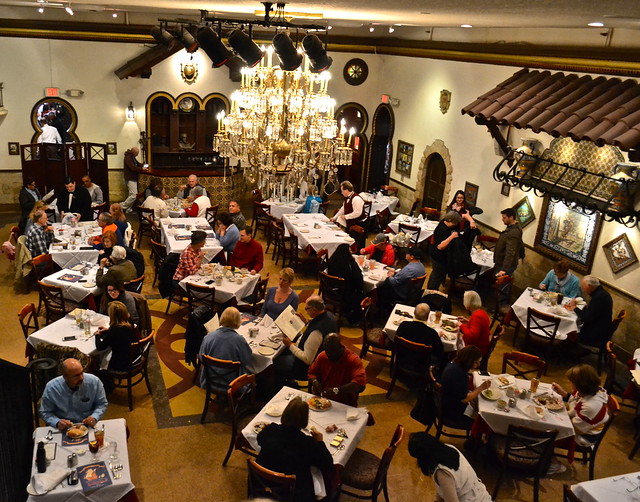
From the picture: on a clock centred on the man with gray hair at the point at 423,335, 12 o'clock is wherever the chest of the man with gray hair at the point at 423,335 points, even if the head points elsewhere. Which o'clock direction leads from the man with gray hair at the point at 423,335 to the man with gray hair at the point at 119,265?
the man with gray hair at the point at 119,265 is roughly at 9 o'clock from the man with gray hair at the point at 423,335.

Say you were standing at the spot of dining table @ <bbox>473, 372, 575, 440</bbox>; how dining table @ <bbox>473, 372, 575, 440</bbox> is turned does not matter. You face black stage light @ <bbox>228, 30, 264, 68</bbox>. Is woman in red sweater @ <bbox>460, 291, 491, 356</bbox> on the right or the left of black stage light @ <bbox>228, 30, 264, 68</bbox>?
right

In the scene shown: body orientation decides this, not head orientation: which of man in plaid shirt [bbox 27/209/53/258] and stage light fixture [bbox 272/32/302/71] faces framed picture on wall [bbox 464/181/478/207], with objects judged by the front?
the man in plaid shirt

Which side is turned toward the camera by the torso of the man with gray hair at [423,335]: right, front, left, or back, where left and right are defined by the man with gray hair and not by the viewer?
back

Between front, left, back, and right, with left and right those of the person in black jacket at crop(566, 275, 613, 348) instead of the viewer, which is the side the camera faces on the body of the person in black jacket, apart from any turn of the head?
left

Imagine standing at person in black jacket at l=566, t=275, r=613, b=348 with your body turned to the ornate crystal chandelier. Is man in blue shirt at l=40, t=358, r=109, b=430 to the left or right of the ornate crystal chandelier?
left

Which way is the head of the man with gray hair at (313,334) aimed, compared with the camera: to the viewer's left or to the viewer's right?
to the viewer's left
